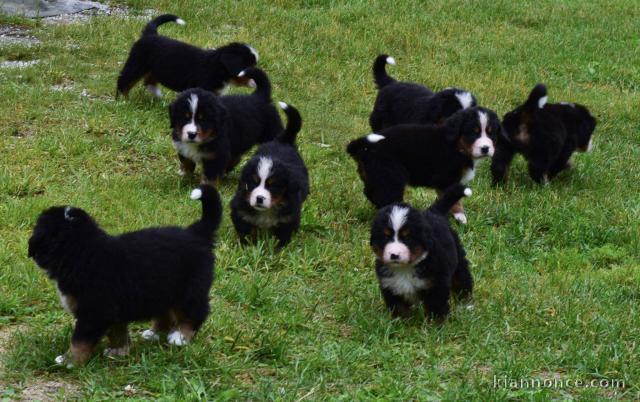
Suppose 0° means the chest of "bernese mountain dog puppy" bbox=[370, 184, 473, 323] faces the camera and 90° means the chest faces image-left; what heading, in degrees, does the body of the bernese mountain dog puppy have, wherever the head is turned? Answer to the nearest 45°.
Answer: approximately 45°

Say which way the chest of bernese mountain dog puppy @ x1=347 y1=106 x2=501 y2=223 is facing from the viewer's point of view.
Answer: to the viewer's right

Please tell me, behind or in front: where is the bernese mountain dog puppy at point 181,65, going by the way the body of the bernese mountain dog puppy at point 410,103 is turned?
behind

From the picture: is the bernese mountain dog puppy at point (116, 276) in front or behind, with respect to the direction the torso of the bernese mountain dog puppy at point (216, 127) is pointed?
in front

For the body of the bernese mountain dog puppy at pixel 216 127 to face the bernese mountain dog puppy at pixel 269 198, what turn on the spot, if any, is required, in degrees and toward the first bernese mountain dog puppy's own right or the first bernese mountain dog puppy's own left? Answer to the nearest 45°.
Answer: approximately 45° to the first bernese mountain dog puppy's own left

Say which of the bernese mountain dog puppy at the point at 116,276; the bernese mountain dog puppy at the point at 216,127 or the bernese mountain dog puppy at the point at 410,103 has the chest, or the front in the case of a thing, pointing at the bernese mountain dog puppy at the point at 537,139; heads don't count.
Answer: the bernese mountain dog puppy at the point at 410,103

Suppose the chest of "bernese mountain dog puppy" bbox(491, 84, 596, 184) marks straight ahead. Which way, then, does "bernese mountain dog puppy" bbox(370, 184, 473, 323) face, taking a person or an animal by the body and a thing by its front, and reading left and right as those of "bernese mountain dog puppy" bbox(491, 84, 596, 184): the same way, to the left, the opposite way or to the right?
the opposite way

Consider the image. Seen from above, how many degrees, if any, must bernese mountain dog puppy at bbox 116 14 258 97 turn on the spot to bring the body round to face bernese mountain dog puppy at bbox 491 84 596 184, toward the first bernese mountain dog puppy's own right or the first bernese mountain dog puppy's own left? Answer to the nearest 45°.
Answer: approximately 45° to the first bernese mountain dog puppy's own right

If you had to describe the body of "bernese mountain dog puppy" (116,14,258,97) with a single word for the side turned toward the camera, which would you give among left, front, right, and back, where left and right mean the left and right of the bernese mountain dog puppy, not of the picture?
right

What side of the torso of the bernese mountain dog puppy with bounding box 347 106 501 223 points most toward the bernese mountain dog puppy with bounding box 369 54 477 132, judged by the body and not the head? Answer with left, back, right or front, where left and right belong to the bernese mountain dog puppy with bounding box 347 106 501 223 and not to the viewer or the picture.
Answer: left

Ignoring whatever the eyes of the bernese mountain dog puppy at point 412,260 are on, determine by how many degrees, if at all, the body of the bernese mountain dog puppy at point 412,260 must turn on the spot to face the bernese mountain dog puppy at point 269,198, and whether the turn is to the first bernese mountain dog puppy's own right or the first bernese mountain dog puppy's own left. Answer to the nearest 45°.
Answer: approximately 90° to the first bernese mountain dog puppy's own right

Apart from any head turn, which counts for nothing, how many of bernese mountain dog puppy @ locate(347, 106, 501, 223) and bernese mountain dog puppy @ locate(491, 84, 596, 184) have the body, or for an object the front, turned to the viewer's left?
0

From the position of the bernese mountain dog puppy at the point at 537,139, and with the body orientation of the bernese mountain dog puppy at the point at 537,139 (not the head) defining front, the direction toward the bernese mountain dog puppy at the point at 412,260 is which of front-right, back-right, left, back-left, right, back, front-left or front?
back-right

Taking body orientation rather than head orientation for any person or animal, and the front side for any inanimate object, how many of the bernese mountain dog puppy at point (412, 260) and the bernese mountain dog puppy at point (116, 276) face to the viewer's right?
0
